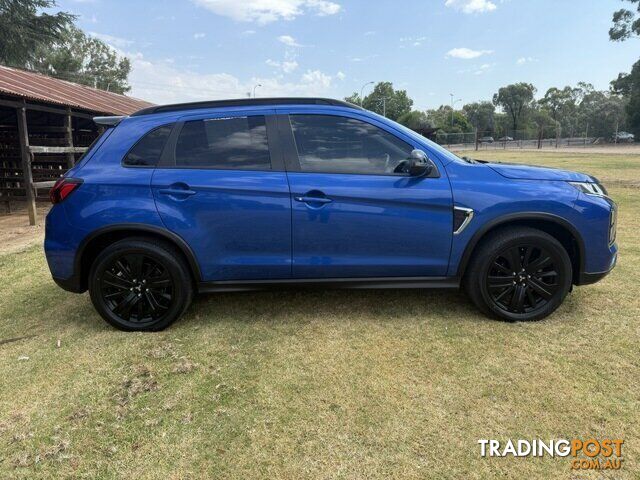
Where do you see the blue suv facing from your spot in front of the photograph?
facing to the right of the viewer

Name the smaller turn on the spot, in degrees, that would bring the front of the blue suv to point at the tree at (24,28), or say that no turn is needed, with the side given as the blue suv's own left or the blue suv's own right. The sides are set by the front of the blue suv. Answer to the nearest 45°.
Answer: approximately 135° to the blue suv's own left

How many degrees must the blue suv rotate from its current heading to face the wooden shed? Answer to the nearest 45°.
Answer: approximately 135° to its left
